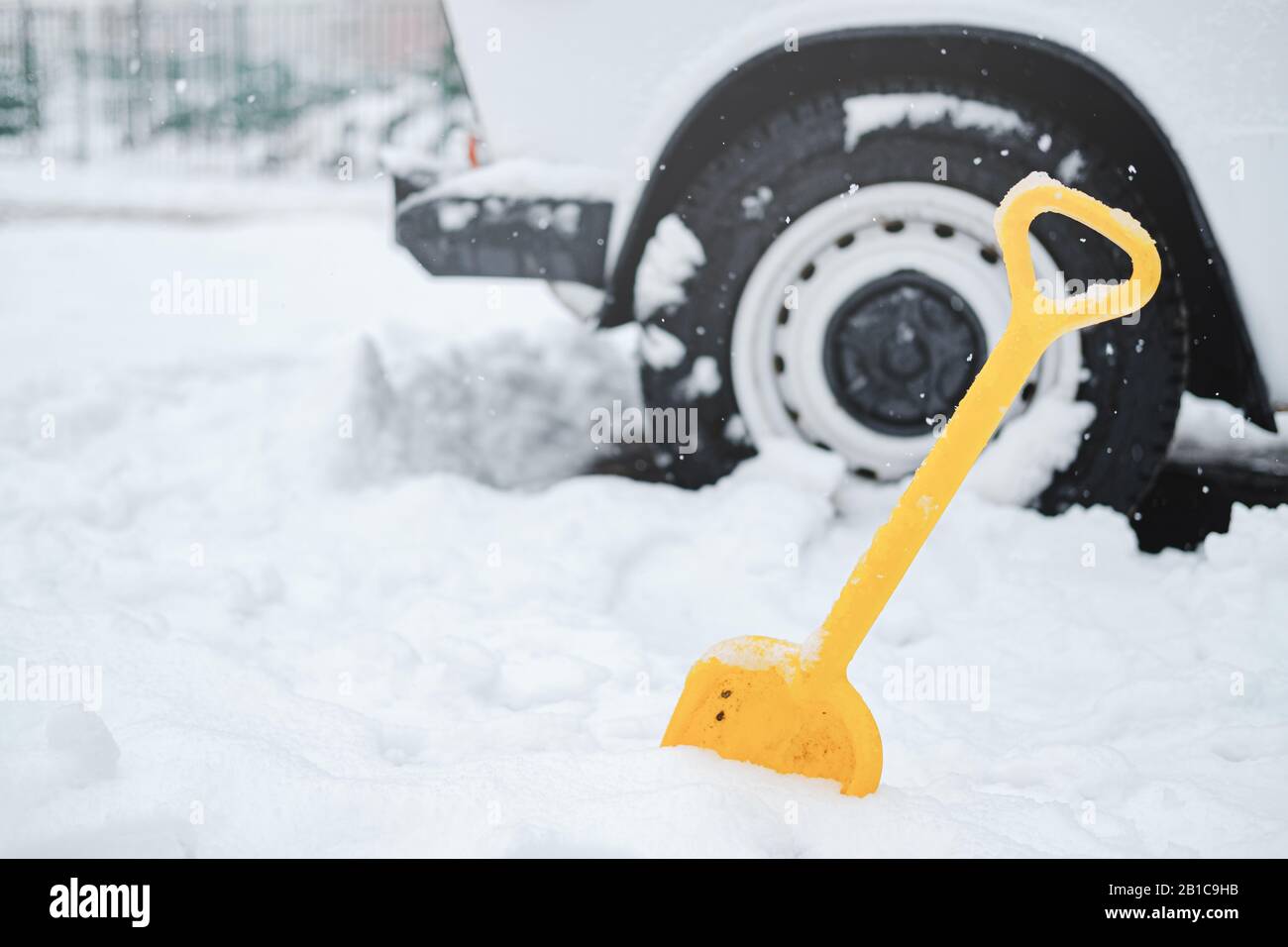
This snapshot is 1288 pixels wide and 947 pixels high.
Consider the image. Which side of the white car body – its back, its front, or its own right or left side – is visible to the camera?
left

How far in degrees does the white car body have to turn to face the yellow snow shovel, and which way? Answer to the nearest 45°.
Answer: approximately 90° to its left
